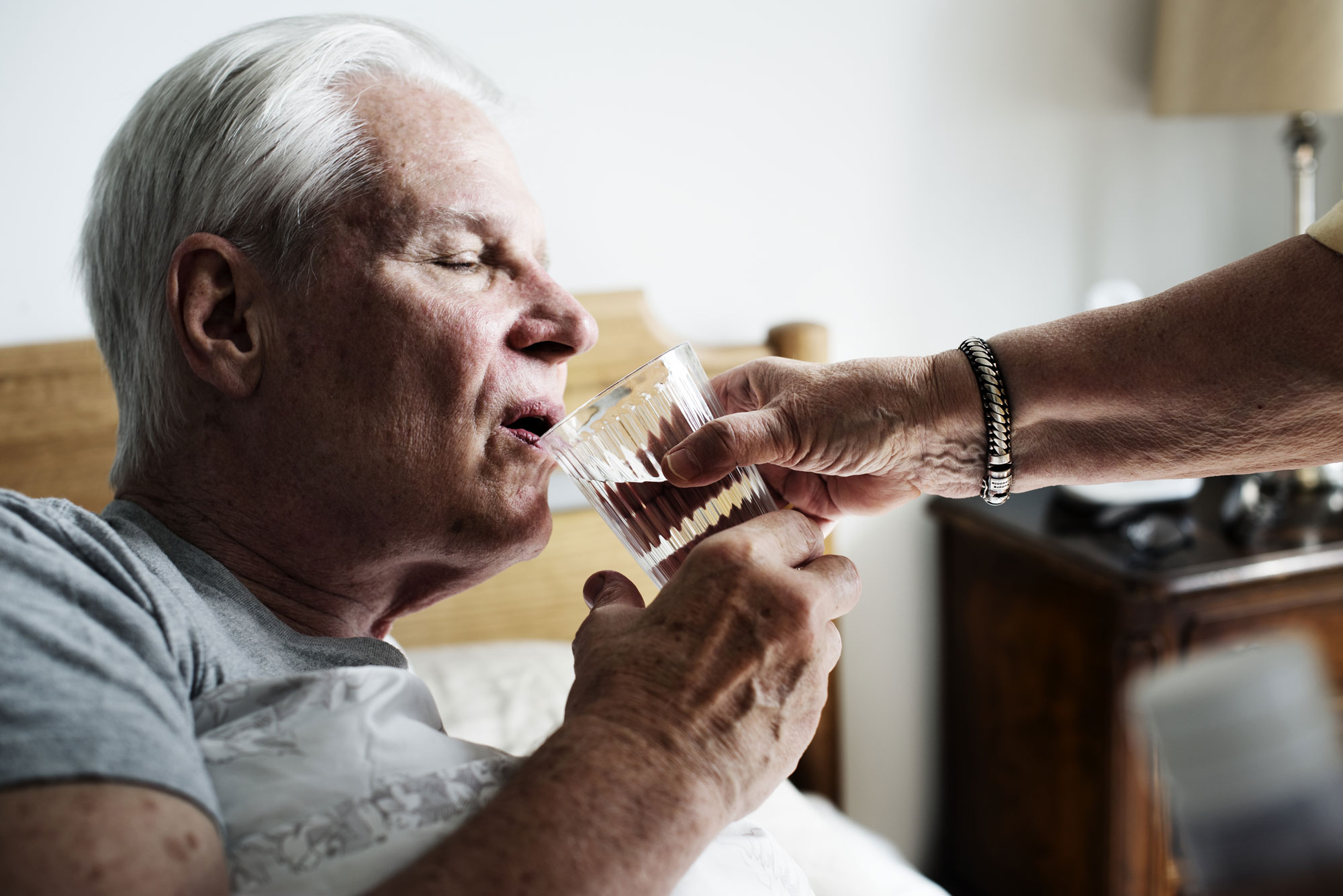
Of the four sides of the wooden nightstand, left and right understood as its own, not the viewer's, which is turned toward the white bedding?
right

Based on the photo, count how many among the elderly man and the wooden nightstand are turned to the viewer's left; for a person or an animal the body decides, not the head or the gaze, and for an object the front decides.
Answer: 0

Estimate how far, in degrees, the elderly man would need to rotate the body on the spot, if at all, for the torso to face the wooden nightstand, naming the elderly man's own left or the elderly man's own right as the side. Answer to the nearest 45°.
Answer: approximately 45° to the elderly man's own left

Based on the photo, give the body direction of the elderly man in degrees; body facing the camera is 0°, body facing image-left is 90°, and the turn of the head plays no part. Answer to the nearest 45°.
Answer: approximately 270°

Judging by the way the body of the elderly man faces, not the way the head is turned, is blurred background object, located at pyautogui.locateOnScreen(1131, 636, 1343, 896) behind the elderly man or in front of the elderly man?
in front

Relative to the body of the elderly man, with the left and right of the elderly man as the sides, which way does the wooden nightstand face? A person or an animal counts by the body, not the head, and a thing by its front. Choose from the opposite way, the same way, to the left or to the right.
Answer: to the right

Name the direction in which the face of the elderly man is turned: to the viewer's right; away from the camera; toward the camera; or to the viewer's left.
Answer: to the viewer's right

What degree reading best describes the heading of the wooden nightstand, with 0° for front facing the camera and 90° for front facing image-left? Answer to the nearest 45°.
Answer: approximately 315°

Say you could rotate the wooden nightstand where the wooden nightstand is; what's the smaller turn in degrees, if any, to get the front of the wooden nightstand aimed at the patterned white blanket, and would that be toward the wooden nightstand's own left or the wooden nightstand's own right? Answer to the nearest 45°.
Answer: approximately 45° to the wooden nightstand's own right
